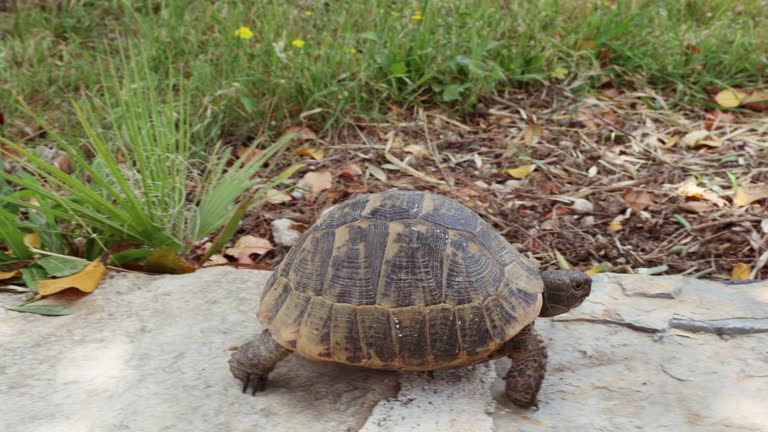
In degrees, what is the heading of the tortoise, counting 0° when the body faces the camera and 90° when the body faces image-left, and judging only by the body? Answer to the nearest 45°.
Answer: approximately 270°

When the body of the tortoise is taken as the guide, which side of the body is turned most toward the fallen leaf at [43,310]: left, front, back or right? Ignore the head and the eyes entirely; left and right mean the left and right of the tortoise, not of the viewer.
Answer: back

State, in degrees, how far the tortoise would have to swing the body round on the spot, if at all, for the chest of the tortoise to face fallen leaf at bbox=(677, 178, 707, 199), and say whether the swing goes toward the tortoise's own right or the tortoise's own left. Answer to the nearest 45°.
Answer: approximately 45° to the tortoise's own left

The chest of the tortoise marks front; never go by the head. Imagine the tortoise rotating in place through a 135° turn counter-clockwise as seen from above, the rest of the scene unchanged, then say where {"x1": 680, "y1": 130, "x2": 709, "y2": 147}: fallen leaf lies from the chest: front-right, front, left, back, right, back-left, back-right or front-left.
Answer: right

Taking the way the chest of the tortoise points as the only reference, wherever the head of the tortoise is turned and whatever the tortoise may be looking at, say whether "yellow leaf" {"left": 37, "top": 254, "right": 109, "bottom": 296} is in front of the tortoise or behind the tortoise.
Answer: behind

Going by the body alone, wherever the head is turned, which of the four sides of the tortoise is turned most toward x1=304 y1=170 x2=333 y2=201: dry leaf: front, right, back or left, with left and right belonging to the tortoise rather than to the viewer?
left

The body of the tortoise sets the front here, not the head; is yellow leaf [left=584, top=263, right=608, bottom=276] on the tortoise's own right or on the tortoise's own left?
on the tortoise's own left

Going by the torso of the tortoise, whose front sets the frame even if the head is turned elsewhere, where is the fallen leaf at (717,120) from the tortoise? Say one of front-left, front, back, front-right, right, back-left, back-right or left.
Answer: front-left

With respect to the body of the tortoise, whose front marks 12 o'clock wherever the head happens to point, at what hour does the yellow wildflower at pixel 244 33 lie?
The yellow wildflower is roughly at 8 o'clock from the tortoise.

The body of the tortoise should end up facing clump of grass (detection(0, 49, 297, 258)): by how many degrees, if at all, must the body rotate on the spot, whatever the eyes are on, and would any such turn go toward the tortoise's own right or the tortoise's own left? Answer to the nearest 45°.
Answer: approximately 135° to the tortoise's own left

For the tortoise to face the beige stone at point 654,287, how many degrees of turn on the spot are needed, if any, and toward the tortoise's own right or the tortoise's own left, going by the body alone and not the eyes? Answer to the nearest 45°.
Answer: approximately 45° to the tortoise's own left

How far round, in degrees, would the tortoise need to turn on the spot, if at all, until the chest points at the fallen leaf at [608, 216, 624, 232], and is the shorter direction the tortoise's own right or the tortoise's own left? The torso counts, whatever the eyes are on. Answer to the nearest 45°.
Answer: approximately 45° to the tortoise's own left
